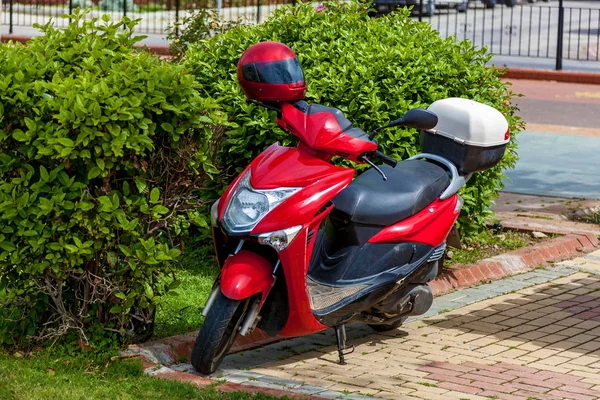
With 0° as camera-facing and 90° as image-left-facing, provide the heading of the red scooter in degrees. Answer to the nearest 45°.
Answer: approximately 45°

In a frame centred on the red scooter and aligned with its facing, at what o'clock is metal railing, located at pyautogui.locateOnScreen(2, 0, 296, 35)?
The metal railing is roughly at 4 o'clock from the red scooter.

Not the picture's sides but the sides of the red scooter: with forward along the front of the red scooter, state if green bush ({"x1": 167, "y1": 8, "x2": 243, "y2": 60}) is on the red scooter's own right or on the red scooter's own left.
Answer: on the red scooter's own right

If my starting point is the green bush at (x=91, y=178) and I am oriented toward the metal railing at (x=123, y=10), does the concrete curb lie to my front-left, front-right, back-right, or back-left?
back-right

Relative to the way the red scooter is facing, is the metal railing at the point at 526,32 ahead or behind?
behind

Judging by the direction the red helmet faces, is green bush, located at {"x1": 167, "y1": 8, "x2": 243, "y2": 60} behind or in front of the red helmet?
behind
